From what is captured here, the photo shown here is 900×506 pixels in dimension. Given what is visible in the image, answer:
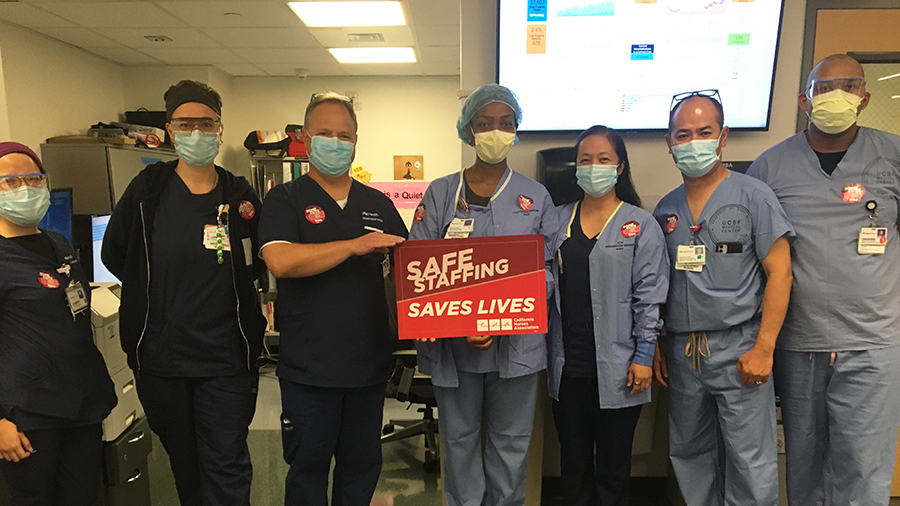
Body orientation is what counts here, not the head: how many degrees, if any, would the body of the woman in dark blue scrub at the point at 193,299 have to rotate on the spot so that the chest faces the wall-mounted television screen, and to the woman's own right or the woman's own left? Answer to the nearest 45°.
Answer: approximately 90° to the woman's own left

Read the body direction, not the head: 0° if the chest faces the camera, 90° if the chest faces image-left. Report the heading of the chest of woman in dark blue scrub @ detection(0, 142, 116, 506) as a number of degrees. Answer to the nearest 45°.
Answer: approximately 315°

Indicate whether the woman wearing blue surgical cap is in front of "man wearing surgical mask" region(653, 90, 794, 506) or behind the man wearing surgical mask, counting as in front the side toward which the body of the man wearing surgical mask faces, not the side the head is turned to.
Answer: in front

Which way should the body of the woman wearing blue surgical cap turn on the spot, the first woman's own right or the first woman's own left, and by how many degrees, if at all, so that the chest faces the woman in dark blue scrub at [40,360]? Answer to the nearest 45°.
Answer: approximately 90° to the first woman's own right

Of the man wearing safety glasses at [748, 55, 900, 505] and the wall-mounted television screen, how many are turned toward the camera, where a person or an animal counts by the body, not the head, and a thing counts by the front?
2

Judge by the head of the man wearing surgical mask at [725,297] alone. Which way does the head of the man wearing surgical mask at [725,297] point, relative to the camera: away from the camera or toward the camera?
toward the camera

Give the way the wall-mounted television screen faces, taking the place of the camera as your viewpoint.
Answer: facing the viewer

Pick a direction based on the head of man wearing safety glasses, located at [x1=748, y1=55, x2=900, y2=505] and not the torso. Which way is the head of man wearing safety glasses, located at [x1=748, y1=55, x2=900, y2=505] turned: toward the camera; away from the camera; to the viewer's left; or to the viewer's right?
toward the camera

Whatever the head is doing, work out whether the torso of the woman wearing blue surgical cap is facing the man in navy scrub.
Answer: no

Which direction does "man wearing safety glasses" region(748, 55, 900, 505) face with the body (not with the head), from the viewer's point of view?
toward the camera

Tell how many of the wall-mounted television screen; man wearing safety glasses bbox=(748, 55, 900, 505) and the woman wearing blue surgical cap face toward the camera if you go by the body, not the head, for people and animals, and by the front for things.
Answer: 3

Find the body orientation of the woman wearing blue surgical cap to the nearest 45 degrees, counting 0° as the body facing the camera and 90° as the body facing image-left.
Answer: approximately 0°

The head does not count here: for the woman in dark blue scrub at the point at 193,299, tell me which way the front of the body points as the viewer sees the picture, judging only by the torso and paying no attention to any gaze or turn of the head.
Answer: toward the camera

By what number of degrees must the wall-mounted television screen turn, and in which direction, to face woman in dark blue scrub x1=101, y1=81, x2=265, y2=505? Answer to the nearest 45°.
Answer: approximately 45° to its right

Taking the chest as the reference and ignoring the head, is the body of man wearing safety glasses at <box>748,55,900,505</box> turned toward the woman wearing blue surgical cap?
no

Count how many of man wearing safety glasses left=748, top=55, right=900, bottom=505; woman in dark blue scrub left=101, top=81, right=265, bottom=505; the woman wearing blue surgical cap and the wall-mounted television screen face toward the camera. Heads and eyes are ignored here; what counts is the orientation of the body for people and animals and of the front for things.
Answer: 4
